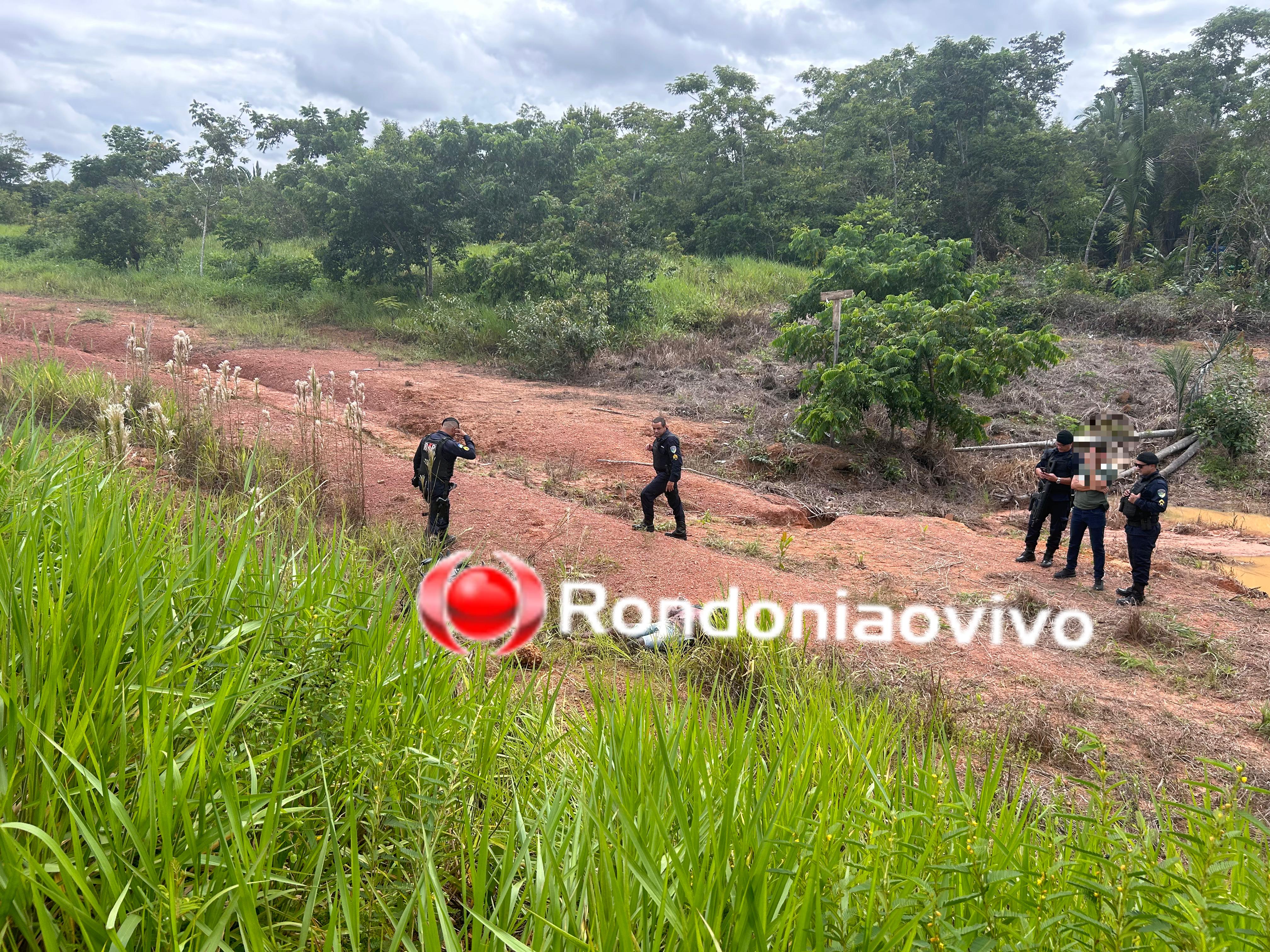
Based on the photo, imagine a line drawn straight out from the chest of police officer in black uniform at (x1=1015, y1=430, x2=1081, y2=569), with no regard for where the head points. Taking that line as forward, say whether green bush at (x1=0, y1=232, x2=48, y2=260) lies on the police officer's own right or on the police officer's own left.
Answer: on the police officer's own right

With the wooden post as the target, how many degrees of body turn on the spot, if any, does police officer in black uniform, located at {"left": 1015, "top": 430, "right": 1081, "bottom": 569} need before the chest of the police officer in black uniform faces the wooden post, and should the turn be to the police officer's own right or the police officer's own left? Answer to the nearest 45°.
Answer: approximately 90° to the police officer's own right

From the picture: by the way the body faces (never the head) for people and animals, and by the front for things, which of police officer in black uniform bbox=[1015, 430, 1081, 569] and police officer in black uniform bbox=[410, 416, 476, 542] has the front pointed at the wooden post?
police officer in black uniform bbox=[410, 416, 476, 542]

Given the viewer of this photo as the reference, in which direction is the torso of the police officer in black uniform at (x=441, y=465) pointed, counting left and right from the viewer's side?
facing away from the viewer and to the right of the viewer

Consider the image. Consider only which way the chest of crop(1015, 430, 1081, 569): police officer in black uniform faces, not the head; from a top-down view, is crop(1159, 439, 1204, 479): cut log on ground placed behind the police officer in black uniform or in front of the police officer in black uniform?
behind

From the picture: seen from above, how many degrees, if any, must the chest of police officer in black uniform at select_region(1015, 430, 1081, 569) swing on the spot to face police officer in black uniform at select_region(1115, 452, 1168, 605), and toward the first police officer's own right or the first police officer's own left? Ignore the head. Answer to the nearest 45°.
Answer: approximately 90° to the first police officer's own left

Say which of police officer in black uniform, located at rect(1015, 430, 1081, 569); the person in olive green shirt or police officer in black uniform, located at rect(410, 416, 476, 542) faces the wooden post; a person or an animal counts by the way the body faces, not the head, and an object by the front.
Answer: police officer in black uniform, located at rect(410, 416, 476, 542)
